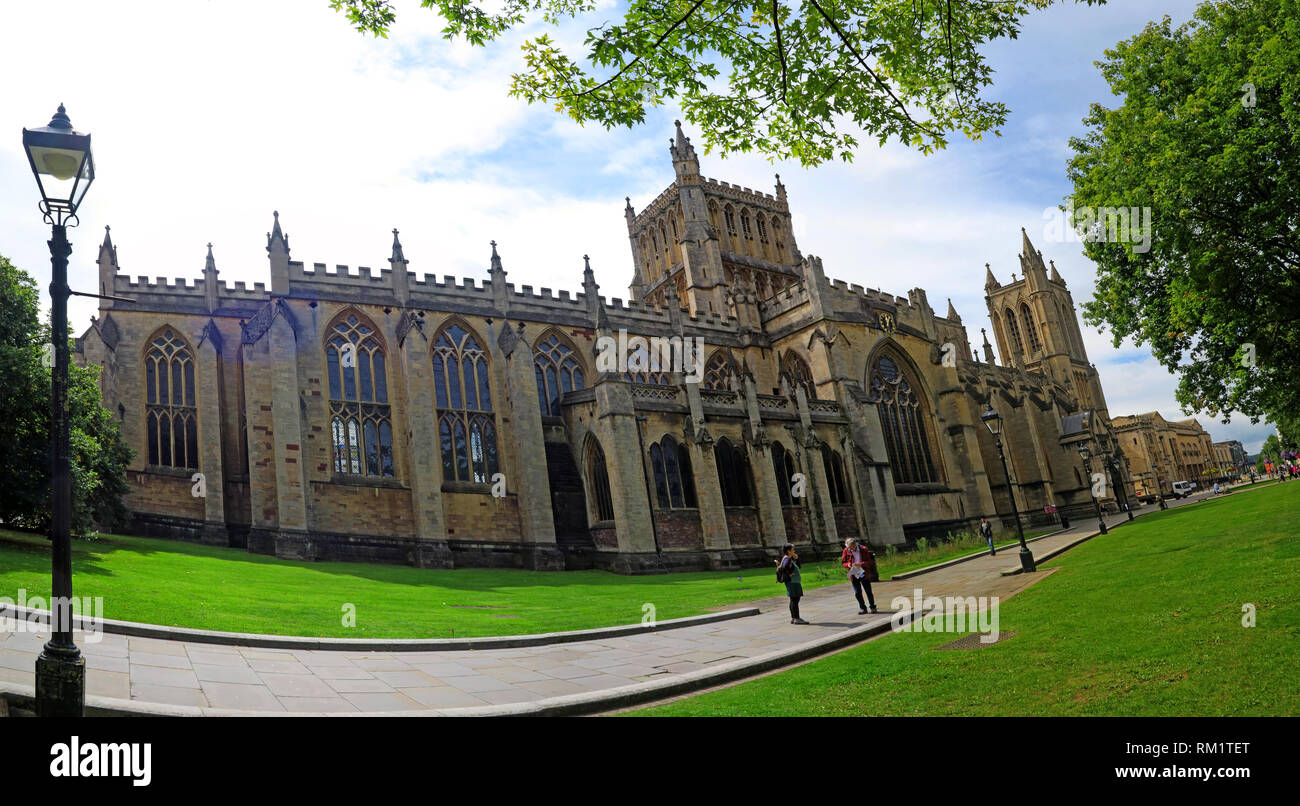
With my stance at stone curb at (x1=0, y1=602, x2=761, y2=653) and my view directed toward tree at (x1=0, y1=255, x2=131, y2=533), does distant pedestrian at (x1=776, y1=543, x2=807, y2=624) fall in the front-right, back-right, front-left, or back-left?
back-right

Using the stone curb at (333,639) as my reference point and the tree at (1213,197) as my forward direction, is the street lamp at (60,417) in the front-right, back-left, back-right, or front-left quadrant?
back-right
